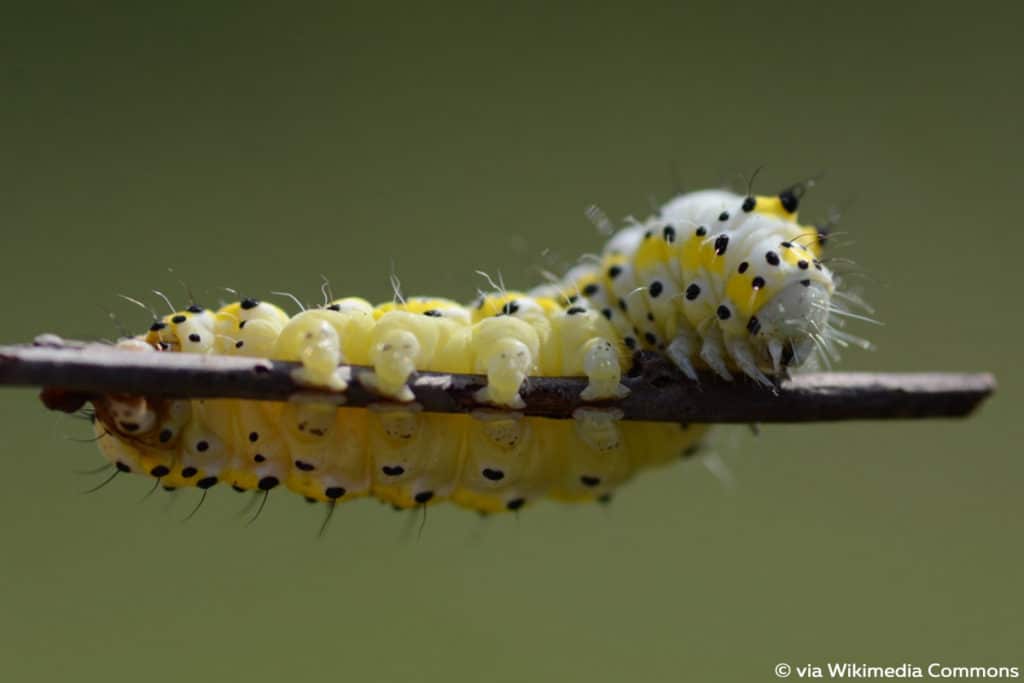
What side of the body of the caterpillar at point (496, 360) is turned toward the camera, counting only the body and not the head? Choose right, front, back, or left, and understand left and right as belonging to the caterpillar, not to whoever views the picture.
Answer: right
